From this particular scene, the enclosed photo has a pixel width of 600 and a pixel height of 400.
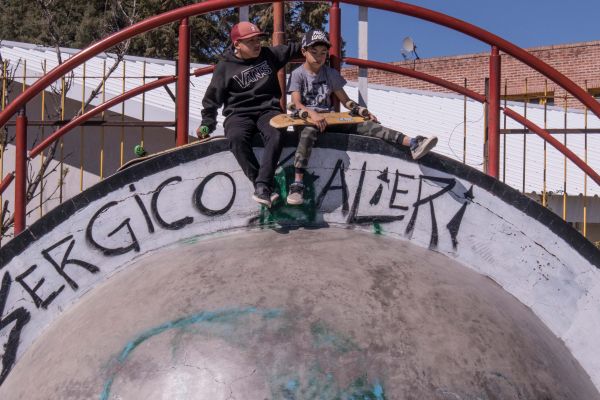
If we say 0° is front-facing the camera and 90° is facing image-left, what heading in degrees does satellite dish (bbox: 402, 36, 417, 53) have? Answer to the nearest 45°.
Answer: approximately 45°

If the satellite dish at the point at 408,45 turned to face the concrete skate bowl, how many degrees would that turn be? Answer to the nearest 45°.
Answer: approximately 45° to its left

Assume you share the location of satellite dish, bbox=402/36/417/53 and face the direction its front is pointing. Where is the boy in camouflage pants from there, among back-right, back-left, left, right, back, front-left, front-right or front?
front-left

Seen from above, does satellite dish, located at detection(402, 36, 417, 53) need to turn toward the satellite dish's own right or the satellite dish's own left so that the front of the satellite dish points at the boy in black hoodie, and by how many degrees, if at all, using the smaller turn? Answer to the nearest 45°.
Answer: approximately 45° to the satellite dish's own left
